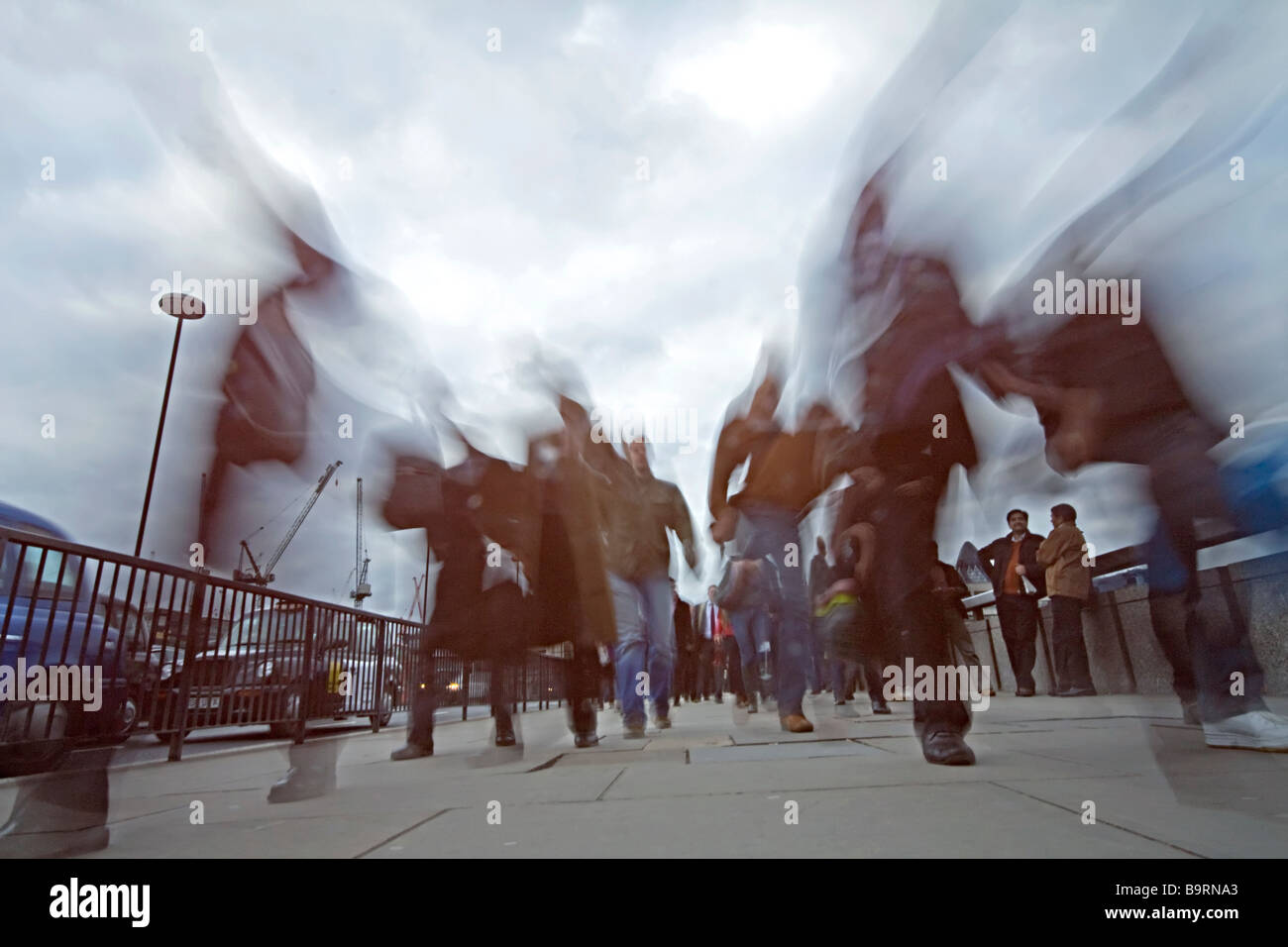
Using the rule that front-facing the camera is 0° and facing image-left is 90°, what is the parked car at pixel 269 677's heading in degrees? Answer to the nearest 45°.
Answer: approximately 45°

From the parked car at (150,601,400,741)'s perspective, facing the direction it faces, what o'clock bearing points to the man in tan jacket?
The man in tan jacket is roughly at 8 o'clock from the parked car.

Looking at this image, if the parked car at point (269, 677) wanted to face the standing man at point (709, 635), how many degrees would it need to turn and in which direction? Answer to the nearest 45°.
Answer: approximately 180°

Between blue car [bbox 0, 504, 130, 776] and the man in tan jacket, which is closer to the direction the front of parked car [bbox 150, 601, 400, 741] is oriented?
the blue car

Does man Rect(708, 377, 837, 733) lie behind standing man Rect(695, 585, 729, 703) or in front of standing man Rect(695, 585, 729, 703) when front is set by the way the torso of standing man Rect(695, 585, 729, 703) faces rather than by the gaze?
in front

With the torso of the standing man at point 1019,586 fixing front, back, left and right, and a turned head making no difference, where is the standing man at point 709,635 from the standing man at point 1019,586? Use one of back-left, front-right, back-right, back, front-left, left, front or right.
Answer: back-right

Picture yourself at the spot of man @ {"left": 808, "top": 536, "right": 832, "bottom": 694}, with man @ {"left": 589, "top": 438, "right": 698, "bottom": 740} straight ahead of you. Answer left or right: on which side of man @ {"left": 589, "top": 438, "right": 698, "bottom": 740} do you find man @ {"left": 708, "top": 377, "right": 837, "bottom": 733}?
left
